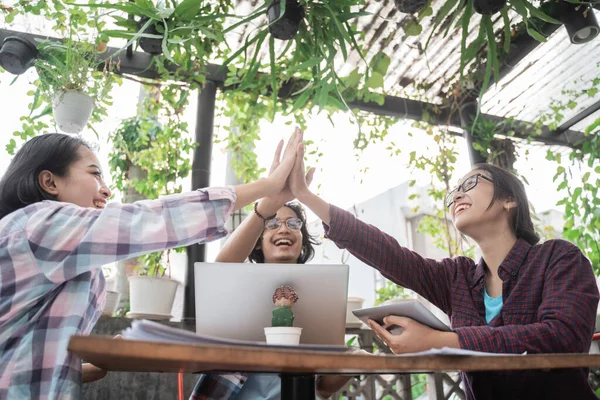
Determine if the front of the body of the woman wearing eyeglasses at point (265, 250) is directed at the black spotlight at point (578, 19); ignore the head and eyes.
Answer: no

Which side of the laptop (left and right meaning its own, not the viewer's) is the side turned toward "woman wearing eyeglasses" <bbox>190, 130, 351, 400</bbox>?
front

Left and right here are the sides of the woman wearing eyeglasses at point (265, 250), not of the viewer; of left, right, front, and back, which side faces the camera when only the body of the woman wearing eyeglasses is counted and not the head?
front

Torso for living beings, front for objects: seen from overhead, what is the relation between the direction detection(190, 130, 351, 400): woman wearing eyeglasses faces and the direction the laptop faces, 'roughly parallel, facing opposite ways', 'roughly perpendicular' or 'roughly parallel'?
roughly parallel, facing opposite ways

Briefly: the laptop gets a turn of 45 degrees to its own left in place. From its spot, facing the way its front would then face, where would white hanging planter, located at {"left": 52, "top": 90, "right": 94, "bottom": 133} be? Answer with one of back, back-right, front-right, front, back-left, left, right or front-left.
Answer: front

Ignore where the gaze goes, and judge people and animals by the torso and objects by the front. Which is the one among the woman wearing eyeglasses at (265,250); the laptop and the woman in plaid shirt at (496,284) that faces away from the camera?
the laptop

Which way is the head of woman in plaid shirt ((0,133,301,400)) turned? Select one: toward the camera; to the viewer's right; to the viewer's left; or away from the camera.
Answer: to the viewer's right

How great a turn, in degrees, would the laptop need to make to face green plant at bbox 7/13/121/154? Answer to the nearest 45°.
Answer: approximately 45° to its left

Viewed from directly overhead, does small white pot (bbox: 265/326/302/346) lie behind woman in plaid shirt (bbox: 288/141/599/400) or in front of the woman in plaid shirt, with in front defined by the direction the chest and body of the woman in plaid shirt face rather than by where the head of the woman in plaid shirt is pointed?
in front

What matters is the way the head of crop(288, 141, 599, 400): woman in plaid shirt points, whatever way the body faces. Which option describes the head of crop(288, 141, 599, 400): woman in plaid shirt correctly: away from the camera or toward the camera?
toward the camera

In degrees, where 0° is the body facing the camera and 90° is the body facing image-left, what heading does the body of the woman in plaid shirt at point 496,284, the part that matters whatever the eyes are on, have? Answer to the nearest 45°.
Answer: approximately 45°

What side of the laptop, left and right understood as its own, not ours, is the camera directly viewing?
back

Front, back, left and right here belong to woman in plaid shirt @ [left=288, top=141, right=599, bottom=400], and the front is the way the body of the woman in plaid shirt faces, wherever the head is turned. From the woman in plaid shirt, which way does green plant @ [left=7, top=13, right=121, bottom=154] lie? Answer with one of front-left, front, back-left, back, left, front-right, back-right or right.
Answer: front-right

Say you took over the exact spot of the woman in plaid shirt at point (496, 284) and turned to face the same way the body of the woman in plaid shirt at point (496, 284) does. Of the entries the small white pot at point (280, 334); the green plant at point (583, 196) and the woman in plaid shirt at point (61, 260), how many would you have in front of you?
2

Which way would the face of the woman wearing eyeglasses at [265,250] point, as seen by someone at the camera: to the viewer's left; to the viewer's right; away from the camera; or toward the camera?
toward the camera

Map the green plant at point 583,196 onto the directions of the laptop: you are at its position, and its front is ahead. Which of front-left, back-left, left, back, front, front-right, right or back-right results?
front-right

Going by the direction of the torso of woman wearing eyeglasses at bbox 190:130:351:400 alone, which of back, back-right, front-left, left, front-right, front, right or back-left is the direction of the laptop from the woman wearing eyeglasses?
front
